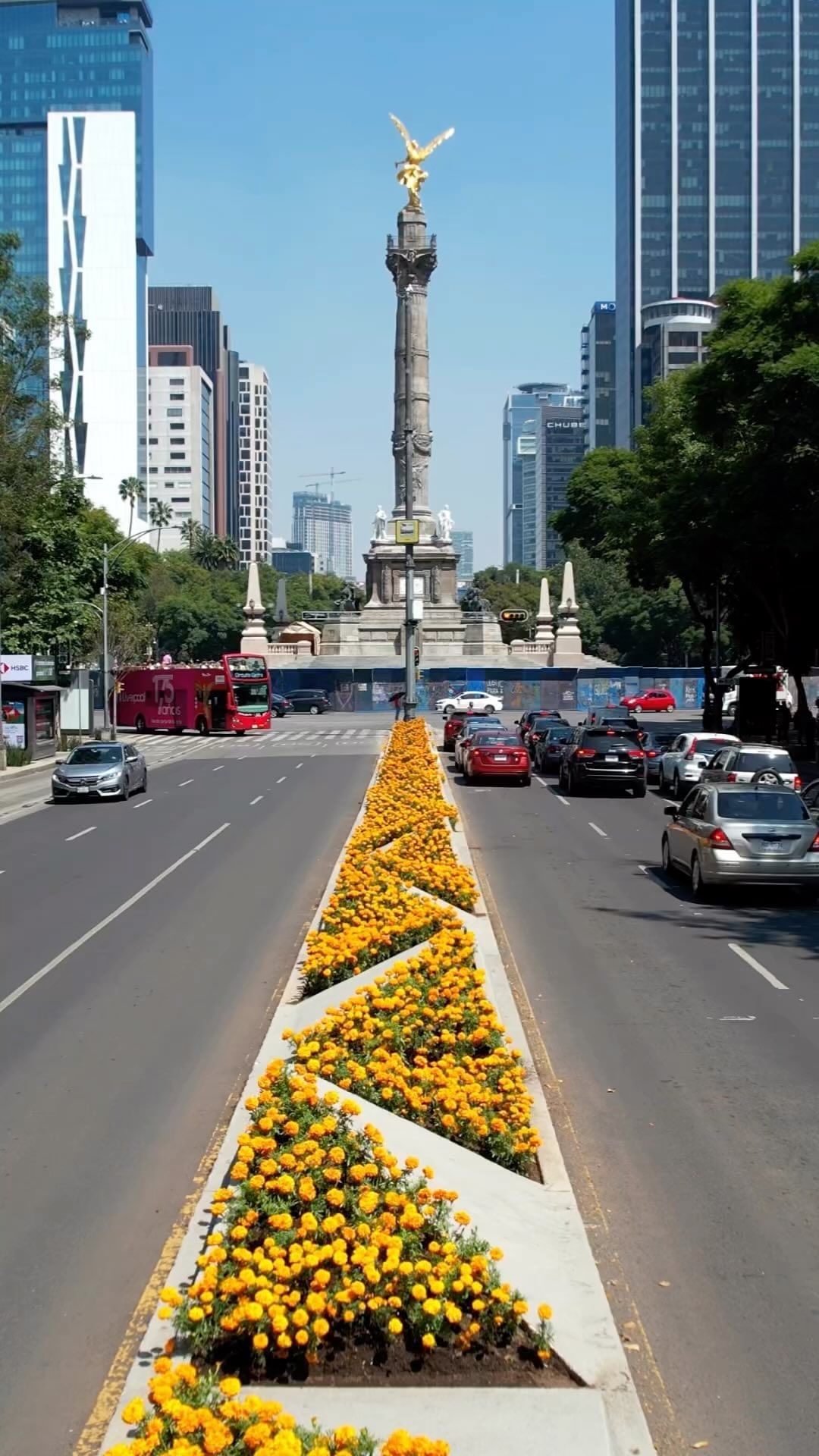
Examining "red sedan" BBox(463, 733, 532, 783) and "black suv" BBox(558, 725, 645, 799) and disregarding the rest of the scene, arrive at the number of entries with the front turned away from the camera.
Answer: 2

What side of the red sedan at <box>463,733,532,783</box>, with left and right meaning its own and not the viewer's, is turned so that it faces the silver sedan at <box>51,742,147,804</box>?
left

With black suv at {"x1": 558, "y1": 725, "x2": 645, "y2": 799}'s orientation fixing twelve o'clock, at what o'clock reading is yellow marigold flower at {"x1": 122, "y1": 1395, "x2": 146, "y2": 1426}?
The yellow marigold flower is roughly at 6 o'clock from the black suv.

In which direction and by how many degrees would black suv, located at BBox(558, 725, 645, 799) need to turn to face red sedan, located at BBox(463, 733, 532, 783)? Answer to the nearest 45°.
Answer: approximately 45° to its left

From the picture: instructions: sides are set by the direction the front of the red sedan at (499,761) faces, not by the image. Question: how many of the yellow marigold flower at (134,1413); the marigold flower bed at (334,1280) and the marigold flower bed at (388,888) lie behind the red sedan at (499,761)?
3

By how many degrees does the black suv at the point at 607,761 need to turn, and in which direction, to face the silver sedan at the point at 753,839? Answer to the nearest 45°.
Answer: approximately 180°

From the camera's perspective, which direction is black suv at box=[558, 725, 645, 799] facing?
away from the camera

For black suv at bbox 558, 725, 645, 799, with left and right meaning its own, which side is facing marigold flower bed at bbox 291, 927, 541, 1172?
back

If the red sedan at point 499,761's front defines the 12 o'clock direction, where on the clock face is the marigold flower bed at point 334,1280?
The marigold flower bed is roughly at 6 o'clock from the red sedan.

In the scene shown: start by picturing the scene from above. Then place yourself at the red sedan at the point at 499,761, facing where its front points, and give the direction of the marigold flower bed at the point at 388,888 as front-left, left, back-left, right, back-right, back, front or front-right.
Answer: back

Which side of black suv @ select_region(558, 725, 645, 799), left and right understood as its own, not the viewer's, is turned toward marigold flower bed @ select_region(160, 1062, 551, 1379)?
back

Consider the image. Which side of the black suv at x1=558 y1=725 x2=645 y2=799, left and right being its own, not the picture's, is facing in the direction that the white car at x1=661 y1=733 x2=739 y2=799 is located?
right

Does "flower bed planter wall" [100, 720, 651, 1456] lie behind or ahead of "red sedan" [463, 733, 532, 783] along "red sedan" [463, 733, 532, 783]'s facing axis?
behind

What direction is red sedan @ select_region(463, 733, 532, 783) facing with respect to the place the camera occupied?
facing away from the viewer
